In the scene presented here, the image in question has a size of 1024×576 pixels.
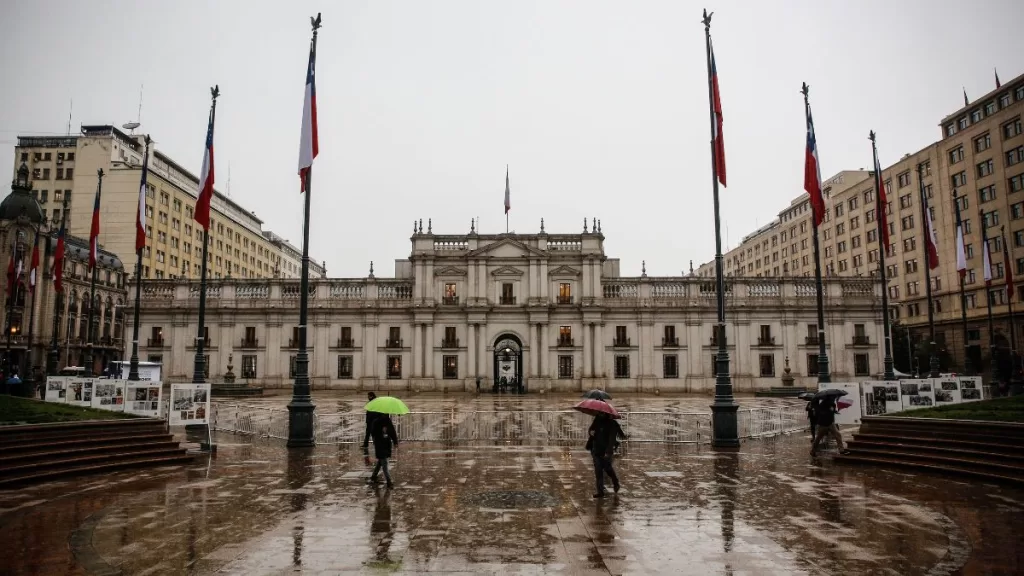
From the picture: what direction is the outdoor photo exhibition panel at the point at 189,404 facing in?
toward the camera

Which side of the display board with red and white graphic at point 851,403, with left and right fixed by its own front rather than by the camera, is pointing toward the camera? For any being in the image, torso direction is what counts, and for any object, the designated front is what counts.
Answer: front

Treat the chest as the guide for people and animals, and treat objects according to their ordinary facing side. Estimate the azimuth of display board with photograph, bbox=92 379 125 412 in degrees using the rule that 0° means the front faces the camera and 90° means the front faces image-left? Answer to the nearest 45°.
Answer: approximately 0°

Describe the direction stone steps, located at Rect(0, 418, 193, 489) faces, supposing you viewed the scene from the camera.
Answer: facing the viewer and to the right of the viewer

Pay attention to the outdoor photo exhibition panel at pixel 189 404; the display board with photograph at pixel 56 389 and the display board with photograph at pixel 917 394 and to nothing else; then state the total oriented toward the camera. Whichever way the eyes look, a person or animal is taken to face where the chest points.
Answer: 3

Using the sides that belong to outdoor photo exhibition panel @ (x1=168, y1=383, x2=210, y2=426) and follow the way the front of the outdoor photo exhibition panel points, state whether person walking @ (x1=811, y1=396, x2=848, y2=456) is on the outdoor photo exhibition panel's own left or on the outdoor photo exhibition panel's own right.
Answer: on the outdoor photo exhibition panel's own left

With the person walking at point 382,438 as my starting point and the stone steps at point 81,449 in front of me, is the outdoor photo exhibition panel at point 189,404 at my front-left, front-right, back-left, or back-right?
front-right

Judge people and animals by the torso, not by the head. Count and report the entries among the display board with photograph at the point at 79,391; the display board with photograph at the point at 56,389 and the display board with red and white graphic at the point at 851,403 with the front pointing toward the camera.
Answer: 3

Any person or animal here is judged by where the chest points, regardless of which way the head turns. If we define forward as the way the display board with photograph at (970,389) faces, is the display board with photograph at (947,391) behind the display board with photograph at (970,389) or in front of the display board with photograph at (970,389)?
in front

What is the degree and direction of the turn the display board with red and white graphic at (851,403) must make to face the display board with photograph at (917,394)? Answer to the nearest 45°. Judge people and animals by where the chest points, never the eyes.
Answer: approximately 135° to its left

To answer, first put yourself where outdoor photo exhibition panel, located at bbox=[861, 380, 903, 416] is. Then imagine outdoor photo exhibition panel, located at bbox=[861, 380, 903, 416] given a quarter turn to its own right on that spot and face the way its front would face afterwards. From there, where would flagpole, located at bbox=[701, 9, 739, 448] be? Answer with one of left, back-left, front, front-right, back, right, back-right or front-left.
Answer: front-left

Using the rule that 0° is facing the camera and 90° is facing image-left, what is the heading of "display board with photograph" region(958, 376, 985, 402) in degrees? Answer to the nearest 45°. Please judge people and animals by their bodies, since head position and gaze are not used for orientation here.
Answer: approximately 0°

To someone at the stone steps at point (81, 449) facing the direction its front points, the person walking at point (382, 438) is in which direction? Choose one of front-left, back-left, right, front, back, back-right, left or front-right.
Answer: front

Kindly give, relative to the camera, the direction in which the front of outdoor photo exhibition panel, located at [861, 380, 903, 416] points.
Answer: facing the viewer
